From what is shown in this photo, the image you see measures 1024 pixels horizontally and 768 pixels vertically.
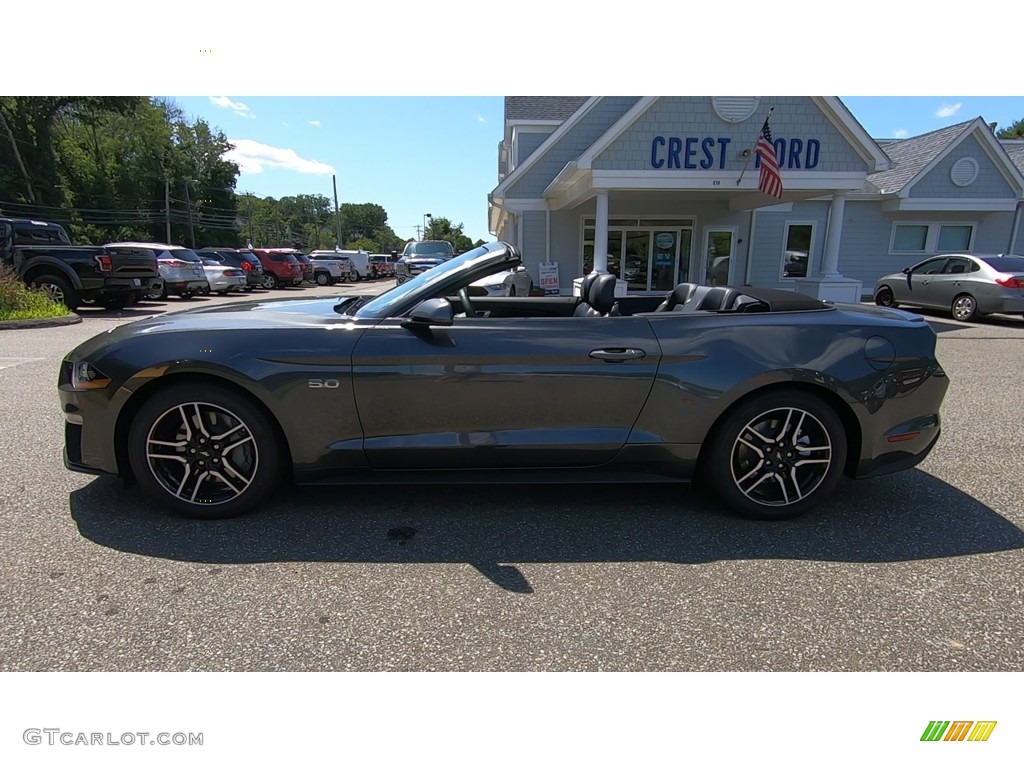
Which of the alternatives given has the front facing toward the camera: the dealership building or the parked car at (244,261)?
the dealership building

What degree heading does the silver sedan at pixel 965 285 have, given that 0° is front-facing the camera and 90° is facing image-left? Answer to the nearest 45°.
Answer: approximately 135°

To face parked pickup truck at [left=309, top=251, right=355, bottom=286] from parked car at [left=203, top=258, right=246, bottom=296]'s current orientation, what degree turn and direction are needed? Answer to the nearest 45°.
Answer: approximately 90° to its right

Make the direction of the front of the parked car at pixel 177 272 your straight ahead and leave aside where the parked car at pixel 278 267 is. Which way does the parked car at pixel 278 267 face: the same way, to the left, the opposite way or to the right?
the same way

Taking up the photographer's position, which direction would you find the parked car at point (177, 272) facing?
facing away from the viewer and to the left of the viewer

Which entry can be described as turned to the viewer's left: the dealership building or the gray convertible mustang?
the gray convertible mustang

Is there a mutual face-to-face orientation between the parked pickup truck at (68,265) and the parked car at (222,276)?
no

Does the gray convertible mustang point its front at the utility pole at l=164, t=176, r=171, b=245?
no

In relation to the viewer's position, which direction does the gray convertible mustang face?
facing to the left of the viewer

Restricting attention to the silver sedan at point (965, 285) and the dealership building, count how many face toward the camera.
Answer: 1

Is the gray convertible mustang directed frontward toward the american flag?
no

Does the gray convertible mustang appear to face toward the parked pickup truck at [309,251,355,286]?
no

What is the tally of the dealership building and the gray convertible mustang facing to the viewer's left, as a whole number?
1

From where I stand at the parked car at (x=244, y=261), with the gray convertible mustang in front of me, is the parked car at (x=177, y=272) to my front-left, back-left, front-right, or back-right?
front-right

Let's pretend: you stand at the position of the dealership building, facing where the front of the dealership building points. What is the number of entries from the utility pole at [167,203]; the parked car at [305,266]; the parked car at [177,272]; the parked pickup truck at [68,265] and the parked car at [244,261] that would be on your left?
0

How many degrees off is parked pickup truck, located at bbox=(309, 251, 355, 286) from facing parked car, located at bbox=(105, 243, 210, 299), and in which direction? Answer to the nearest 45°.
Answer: approximately 135° to its left

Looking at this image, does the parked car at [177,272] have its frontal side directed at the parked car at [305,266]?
no

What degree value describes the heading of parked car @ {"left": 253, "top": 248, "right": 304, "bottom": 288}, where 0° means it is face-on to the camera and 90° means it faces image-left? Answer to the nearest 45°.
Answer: approximately 135°

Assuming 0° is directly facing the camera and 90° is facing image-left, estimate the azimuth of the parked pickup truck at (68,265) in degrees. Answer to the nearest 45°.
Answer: approximately 135°
